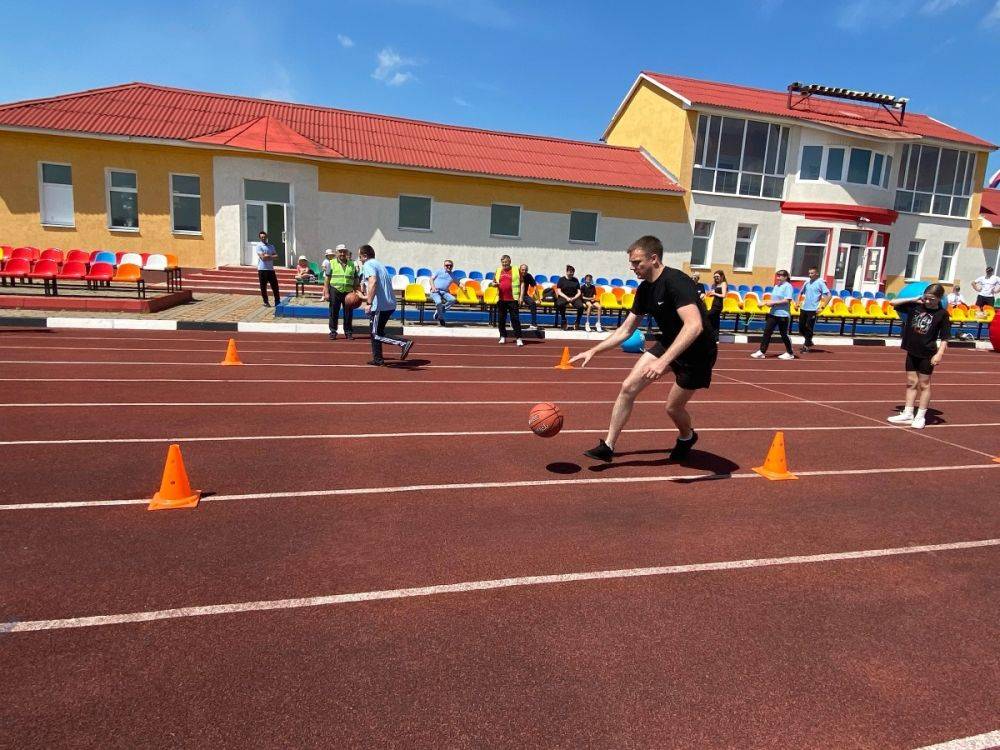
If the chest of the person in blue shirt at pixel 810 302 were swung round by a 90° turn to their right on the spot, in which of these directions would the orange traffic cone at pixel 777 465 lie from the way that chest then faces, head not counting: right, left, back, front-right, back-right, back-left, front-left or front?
back-left

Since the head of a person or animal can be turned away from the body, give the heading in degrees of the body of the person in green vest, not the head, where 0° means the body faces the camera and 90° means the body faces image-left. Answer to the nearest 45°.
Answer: approximately 0°

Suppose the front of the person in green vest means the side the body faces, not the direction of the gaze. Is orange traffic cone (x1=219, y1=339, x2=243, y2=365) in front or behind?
in front

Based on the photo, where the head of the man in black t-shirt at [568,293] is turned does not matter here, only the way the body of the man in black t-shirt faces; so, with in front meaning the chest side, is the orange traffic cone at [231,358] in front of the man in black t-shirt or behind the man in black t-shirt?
in front

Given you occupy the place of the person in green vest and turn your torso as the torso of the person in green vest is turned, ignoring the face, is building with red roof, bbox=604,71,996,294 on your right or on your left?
on your left

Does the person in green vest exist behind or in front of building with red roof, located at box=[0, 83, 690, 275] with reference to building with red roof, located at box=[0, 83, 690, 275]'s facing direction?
in front

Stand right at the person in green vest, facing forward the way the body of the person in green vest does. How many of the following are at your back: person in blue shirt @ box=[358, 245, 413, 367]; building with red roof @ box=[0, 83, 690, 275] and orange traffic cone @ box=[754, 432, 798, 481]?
1

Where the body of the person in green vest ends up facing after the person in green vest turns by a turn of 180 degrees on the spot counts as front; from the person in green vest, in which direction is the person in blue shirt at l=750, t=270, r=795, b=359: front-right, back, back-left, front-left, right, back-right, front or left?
right

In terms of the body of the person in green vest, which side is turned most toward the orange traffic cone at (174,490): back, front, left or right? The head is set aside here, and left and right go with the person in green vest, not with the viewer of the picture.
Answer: front
